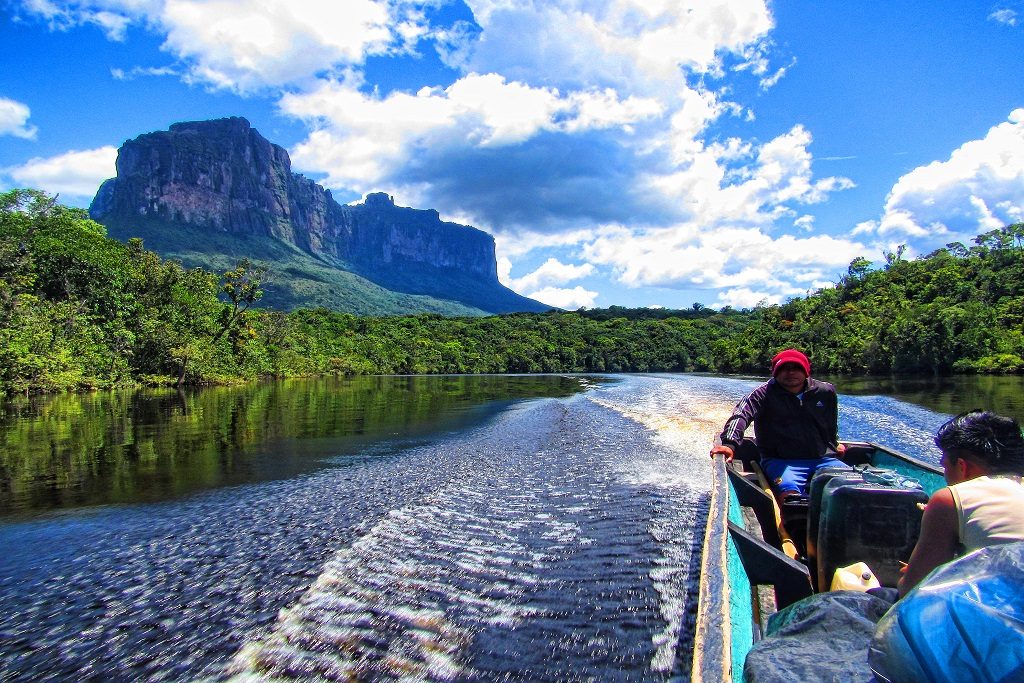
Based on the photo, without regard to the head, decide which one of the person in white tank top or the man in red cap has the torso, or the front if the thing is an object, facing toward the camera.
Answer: the man in red cap

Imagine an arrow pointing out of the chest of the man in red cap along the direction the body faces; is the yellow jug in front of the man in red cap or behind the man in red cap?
in front

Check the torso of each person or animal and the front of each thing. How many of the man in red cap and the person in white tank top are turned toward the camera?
1

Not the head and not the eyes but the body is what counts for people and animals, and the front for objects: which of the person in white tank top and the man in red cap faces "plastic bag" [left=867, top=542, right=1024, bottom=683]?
the man in red cap

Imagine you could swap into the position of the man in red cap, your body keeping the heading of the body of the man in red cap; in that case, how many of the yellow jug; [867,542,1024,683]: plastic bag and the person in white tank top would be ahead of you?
3

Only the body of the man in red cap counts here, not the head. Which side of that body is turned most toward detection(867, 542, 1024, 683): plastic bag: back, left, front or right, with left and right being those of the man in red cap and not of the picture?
front

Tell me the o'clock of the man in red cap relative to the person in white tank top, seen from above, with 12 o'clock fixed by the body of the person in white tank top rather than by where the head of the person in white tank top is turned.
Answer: The man in red cap is roughly at 1 o'clock from the person in white tank top.

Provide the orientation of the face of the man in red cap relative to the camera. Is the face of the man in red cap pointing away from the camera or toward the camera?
toward the camera

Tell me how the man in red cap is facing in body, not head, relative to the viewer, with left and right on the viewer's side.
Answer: facing the viewer
